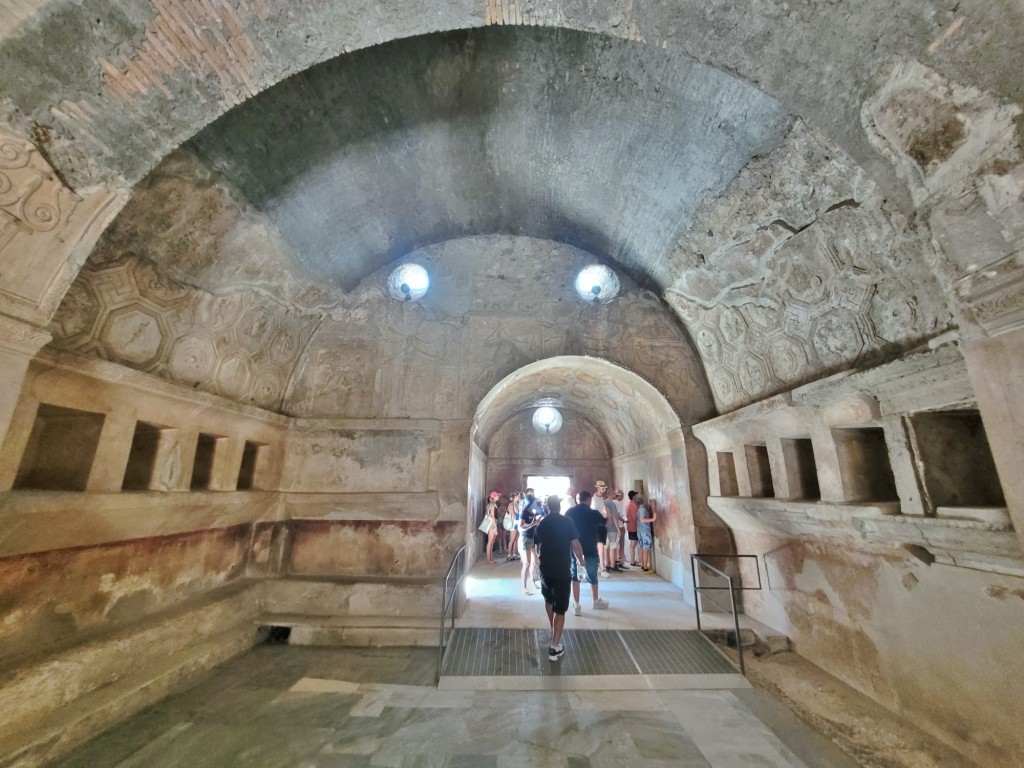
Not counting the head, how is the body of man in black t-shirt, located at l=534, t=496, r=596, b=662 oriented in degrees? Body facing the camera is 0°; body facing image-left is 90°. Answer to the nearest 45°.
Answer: approximately 180°

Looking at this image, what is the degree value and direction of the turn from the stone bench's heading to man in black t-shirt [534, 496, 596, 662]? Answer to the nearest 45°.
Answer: approximately 45° to its left

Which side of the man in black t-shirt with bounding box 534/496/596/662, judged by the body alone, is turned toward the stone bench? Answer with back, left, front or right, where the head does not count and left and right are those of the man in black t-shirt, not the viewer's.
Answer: left

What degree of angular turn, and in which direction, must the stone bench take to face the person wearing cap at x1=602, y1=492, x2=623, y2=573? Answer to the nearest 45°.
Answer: approximately 90° to its left

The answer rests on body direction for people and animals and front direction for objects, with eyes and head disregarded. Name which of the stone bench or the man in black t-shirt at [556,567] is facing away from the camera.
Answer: the man in black t-shirt

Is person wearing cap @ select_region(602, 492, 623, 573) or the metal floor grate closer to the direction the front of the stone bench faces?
the metal floor grate

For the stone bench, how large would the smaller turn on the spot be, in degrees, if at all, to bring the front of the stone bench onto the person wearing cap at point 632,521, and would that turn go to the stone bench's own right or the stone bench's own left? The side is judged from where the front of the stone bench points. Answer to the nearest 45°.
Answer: approximately 90° to the stone bench's own left
